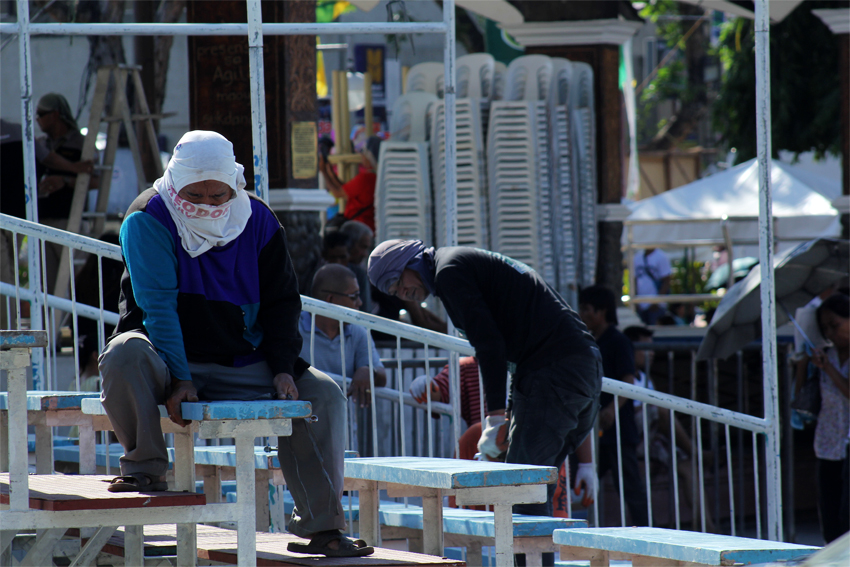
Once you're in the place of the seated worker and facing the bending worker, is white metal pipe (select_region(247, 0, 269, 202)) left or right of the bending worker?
left

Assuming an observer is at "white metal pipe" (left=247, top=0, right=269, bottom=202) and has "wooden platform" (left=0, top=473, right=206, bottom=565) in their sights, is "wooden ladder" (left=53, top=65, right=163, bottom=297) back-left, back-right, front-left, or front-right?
back-right

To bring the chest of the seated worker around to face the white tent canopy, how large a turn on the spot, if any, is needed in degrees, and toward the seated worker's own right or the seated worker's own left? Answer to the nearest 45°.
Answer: approximately 135° to the seated worker's own left

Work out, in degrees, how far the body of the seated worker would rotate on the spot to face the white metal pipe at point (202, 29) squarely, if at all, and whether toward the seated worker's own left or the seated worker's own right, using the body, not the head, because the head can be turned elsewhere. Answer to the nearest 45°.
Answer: approximately 180°

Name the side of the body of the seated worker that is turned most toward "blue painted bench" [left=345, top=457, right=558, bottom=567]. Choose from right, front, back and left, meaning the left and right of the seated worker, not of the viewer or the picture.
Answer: left

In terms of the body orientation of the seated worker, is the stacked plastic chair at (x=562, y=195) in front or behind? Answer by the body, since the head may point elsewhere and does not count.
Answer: behind

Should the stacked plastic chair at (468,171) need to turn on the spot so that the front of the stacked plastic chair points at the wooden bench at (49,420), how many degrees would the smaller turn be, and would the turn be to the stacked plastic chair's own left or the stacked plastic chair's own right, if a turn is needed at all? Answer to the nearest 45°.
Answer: approximately 45° to the stacked plastic chair's own left

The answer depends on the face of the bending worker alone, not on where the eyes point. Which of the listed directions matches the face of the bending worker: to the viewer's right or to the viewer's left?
to the viewer's left

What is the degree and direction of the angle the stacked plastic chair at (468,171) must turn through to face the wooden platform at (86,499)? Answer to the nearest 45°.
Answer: approximately 45° to its left

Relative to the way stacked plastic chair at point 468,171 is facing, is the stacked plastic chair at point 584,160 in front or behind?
behind

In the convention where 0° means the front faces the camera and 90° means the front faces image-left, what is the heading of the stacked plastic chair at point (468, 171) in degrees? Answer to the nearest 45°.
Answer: approximately 45°
